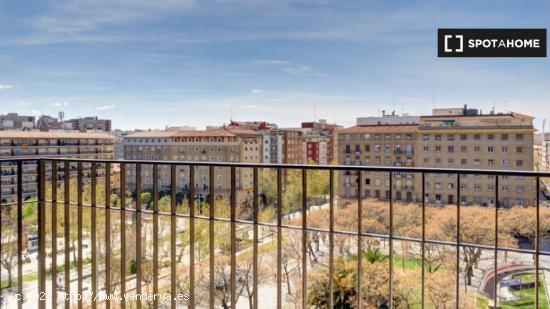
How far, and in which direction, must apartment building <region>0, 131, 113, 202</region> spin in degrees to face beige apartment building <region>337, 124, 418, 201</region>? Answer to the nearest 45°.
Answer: approximately 45° to its left

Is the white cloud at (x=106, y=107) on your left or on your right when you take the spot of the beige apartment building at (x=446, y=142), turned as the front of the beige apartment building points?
on your right

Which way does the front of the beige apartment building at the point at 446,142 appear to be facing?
toward the camera

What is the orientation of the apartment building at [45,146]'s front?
toward the camera

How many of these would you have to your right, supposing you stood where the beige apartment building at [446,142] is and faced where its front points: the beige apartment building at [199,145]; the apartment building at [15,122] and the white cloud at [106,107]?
3

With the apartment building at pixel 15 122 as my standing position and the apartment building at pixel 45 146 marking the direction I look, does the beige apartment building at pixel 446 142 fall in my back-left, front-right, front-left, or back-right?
front-left

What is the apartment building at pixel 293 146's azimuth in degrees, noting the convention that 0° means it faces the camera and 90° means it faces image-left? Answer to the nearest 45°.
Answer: approximately 0°

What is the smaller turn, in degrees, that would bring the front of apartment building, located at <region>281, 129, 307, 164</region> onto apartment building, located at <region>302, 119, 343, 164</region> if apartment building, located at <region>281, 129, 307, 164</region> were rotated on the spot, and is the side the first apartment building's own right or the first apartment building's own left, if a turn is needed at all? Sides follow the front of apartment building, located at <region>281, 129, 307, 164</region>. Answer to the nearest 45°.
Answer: approximately 135° to the first apartment building's own left

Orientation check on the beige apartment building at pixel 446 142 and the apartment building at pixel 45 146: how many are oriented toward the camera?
2

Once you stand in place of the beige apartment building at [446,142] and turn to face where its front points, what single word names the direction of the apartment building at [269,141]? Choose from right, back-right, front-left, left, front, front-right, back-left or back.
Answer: back-right

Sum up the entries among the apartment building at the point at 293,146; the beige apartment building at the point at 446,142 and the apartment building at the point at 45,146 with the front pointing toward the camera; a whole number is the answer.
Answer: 3

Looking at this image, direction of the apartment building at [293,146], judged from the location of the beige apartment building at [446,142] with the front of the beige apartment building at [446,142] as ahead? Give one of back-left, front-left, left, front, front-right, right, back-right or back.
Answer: back-right

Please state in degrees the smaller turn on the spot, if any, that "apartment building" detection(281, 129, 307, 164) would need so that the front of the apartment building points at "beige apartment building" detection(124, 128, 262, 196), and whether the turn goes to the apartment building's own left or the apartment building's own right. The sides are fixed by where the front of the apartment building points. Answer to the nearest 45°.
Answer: approximately 45° to the apartment building's own right
